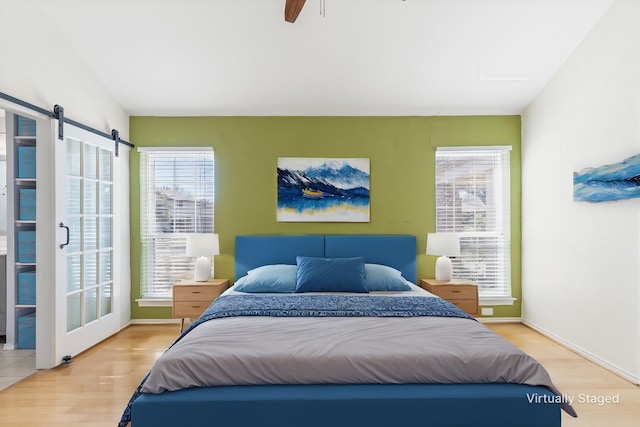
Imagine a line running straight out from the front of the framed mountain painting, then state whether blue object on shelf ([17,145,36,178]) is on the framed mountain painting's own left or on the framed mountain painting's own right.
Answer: on the framed mountain painting's own right

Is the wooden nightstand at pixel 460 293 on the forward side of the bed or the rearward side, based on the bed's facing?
on the rearward side

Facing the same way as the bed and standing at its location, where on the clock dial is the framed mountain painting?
The framed mountain painting is roughly at 6 o'clock from the bed.

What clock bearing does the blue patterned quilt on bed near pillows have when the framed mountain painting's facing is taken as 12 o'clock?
The blue patterned quilt on bed near pillows is roughly at 12 o'clock from the framed mountain painting.

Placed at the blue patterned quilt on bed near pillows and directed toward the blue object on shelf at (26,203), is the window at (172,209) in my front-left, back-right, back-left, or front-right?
front-right

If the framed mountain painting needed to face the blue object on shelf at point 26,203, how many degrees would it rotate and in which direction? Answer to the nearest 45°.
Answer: approximately 90° to its right

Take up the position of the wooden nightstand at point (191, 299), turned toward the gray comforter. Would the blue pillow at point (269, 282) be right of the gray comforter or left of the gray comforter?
left

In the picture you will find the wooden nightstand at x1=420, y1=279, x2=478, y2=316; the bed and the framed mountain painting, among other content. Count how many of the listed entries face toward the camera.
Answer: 3

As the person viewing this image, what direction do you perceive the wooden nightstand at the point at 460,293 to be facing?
facing the viewer

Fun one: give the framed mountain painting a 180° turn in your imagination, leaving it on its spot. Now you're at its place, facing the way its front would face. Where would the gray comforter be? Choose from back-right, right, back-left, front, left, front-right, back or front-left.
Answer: back

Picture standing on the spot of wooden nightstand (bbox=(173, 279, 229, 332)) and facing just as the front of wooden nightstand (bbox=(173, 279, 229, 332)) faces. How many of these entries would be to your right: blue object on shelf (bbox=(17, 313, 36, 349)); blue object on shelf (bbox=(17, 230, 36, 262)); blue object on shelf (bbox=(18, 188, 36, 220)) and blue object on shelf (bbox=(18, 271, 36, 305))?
4

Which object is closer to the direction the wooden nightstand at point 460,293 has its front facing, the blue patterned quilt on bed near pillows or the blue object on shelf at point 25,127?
the blue patterned quilt on bed near pillows

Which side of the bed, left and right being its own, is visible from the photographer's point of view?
front
